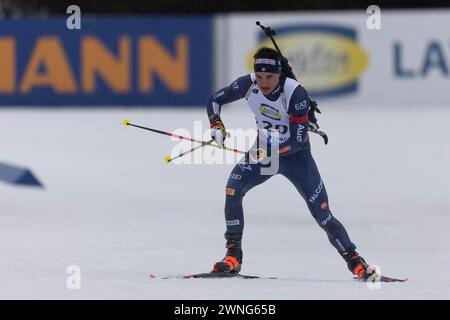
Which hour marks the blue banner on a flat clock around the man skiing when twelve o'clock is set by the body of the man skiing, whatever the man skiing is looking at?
The blue banner is roughly at 4 o'clock from the man skiing.

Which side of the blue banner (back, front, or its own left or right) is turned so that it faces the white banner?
left

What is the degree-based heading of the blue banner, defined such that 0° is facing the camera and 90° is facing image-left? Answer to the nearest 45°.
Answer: approximately 0°

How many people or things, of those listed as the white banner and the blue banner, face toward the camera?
2

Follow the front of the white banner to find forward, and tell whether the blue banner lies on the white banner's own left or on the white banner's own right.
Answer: on the white banner's own right

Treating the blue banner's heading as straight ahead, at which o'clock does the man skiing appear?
The man skiing is roughly at 12 o'clock from the blue banner.

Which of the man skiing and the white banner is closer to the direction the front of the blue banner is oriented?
the man skiing

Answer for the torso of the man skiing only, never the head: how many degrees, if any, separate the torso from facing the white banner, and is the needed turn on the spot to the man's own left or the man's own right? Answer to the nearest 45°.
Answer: approximately 135° to the man's own right
